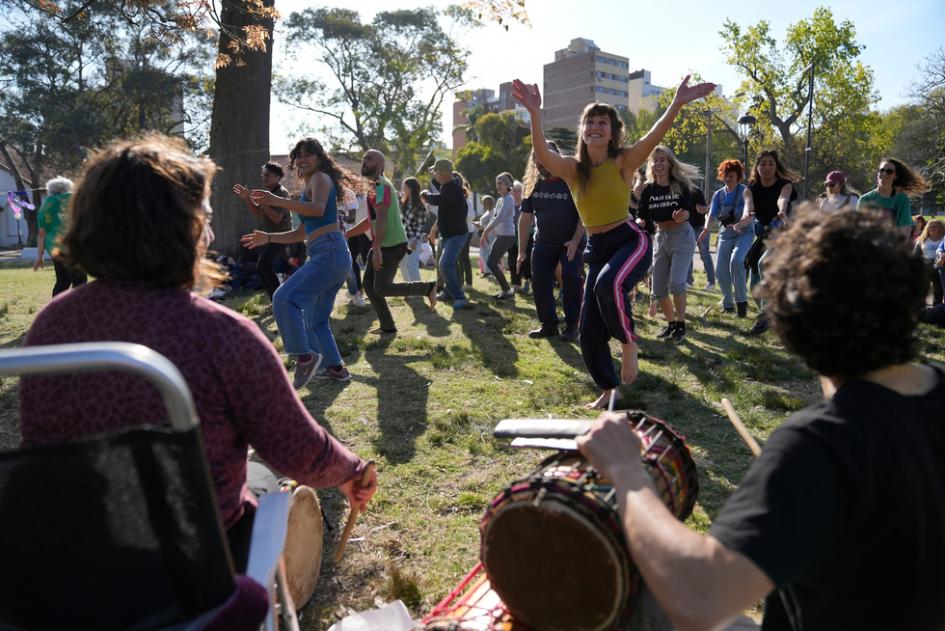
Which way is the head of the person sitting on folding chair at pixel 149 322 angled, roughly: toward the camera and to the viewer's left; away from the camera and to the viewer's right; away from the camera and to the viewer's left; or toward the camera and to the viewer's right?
away from the camera and to the viewer's right

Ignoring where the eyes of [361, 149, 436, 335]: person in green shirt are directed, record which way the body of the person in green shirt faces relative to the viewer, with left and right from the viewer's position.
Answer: facing to the left of the viewer

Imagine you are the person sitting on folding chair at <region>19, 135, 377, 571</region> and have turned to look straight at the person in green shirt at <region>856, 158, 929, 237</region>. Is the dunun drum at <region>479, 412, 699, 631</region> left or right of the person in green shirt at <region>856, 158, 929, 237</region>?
right

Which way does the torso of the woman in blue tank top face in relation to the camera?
to the viewer's left

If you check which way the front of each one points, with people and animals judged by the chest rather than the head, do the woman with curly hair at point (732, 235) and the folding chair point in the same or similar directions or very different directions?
very different directions

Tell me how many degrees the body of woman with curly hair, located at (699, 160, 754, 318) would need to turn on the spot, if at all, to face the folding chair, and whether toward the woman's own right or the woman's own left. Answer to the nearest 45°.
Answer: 0° — they already face it

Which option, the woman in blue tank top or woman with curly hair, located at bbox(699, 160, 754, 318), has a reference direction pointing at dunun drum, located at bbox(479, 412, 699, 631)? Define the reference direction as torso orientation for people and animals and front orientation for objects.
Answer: the woman with curly hair

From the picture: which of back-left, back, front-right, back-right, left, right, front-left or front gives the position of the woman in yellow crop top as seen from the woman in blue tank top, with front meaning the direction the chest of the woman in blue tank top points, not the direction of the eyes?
back-left

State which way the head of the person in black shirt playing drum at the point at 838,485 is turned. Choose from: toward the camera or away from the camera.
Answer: away from the camera
